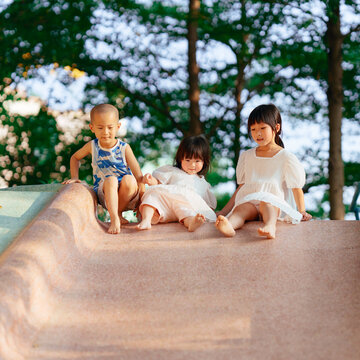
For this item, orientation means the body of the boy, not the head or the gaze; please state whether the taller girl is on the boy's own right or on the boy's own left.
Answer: on the boy's own left

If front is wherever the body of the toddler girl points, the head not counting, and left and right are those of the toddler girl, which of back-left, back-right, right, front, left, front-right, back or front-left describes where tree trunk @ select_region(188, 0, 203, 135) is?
back

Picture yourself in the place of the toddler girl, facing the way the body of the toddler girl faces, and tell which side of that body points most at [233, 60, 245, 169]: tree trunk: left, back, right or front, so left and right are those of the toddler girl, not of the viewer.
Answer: back

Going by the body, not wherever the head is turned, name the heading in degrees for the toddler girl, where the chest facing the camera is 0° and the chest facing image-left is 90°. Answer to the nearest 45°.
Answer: approximately 0°

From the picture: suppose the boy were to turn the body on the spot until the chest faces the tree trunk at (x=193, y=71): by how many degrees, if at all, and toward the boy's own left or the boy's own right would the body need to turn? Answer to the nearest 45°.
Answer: approximately 180°

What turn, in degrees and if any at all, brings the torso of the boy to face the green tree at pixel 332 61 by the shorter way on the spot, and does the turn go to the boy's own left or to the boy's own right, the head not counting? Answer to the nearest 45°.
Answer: approximately 135° to the boy's own left

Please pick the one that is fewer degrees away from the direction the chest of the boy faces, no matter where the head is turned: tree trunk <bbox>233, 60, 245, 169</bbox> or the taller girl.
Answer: the taller girl

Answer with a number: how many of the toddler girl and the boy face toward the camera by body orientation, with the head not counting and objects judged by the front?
2

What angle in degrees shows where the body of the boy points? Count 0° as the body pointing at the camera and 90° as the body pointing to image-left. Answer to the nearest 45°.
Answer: approximately 0°

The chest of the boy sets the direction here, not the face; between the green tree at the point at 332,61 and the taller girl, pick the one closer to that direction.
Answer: the taller girl

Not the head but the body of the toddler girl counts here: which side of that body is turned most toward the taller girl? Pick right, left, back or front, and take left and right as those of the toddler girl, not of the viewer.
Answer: left
